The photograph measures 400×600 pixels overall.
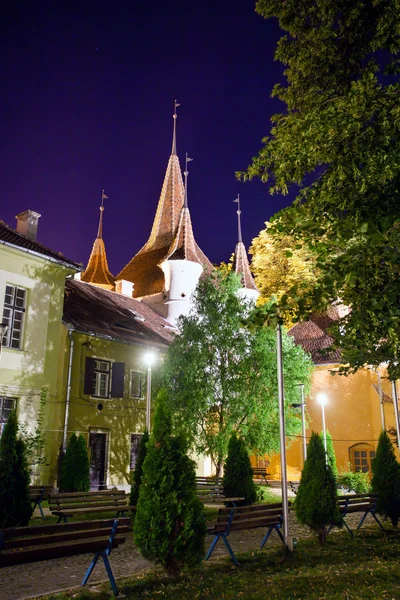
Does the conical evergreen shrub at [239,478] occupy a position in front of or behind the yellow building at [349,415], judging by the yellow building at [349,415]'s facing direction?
in front

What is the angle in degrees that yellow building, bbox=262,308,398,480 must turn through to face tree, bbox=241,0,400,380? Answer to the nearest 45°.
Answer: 0° — it already faces it

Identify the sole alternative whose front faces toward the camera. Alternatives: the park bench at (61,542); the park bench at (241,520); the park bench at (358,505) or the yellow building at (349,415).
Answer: the yellow building

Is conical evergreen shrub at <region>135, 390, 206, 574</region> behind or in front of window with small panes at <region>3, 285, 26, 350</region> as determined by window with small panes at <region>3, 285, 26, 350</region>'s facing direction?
in front

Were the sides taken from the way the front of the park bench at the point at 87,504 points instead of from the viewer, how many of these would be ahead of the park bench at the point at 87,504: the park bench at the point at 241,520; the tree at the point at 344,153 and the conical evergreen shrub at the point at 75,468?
2

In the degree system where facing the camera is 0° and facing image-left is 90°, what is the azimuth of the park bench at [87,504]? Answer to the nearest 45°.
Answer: approximately 315°

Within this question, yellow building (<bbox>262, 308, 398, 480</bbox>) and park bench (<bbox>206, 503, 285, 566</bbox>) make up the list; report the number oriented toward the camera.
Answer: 1

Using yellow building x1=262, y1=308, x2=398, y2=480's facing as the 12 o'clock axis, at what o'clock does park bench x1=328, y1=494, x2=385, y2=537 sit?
The park bench is roughly at 12 o'clock from the yellow building.

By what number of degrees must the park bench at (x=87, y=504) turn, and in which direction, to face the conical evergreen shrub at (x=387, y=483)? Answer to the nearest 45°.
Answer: approximately 45° to its left

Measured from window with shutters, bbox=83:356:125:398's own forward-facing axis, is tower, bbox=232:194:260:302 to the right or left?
on its left

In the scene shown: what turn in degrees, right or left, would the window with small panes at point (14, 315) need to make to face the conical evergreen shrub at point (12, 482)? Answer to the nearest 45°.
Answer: approximately 45° to its right
